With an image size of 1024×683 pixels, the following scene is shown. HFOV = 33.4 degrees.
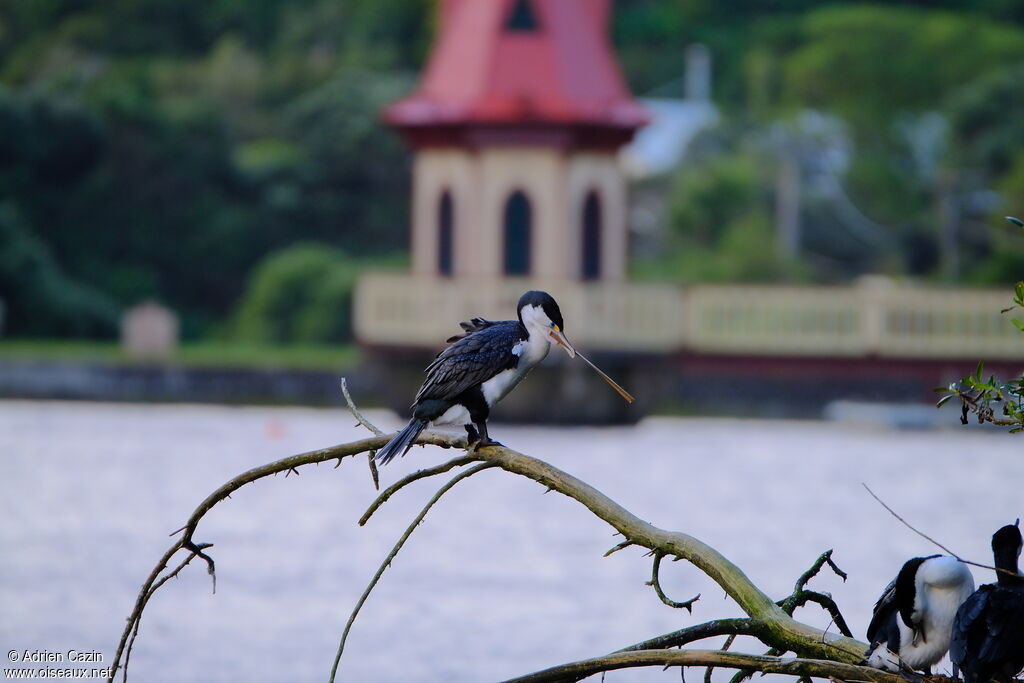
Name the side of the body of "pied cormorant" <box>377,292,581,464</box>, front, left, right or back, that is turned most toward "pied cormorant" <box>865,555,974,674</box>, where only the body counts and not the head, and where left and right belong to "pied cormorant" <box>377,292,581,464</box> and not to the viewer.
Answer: front

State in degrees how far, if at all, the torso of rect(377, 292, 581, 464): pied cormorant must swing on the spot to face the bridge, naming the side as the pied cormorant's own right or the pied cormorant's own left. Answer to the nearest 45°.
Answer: approximately 90° to the pied cormorant's own left

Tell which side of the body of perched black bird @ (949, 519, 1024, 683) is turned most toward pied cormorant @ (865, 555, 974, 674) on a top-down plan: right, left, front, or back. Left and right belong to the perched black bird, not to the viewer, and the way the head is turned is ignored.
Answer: left

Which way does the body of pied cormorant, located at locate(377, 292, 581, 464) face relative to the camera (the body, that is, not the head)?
to the viewer's right

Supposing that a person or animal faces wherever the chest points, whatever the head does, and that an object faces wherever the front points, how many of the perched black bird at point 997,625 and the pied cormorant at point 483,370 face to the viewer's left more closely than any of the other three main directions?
0

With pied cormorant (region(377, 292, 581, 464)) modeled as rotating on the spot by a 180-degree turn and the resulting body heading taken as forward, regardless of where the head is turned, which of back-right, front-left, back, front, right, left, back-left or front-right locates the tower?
right

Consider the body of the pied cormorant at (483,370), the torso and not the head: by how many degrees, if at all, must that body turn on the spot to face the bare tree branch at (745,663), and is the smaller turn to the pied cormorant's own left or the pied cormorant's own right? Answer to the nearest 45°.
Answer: approximately 45° to the pied cormorant's own right

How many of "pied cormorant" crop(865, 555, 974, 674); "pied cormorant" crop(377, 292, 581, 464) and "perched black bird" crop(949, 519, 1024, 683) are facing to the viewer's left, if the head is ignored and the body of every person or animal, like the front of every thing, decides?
0

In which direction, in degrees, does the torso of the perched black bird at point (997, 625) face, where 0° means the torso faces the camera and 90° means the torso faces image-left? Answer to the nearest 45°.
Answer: approximately 225°

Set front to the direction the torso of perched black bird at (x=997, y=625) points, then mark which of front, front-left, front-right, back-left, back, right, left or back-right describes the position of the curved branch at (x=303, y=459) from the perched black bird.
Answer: back-left

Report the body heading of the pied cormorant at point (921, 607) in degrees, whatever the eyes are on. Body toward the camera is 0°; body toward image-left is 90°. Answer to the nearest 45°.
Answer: approximately 315°

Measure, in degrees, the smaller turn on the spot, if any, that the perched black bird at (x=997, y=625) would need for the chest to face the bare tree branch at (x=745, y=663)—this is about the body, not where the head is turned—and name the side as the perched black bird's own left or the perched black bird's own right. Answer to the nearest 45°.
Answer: approximately 135° to the perched black bird's own left

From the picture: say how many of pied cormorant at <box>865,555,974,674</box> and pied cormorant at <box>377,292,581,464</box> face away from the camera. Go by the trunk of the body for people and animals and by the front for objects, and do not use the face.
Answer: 0

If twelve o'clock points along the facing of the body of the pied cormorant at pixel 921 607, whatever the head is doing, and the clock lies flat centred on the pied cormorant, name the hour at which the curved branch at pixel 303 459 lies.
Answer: The curved branch is roughly at 4 o'clock from the pied cormorant.
